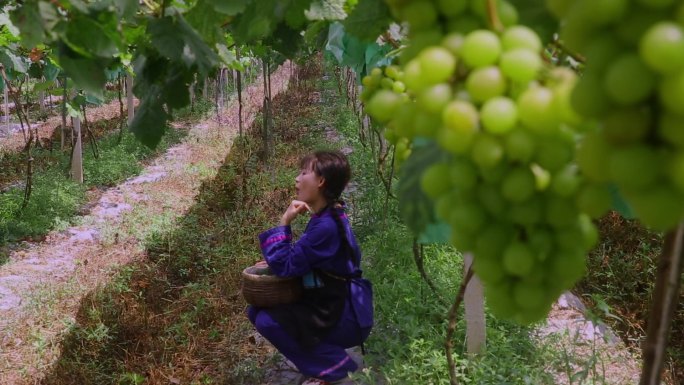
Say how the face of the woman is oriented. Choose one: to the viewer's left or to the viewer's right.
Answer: to the viewer's left

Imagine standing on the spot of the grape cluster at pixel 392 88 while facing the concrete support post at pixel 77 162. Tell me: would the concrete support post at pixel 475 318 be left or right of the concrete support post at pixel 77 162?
right

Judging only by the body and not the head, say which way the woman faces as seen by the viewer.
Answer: to the viewer's left

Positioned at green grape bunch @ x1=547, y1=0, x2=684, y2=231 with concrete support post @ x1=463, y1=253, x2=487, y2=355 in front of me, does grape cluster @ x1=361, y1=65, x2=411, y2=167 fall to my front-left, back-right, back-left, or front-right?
front-left
